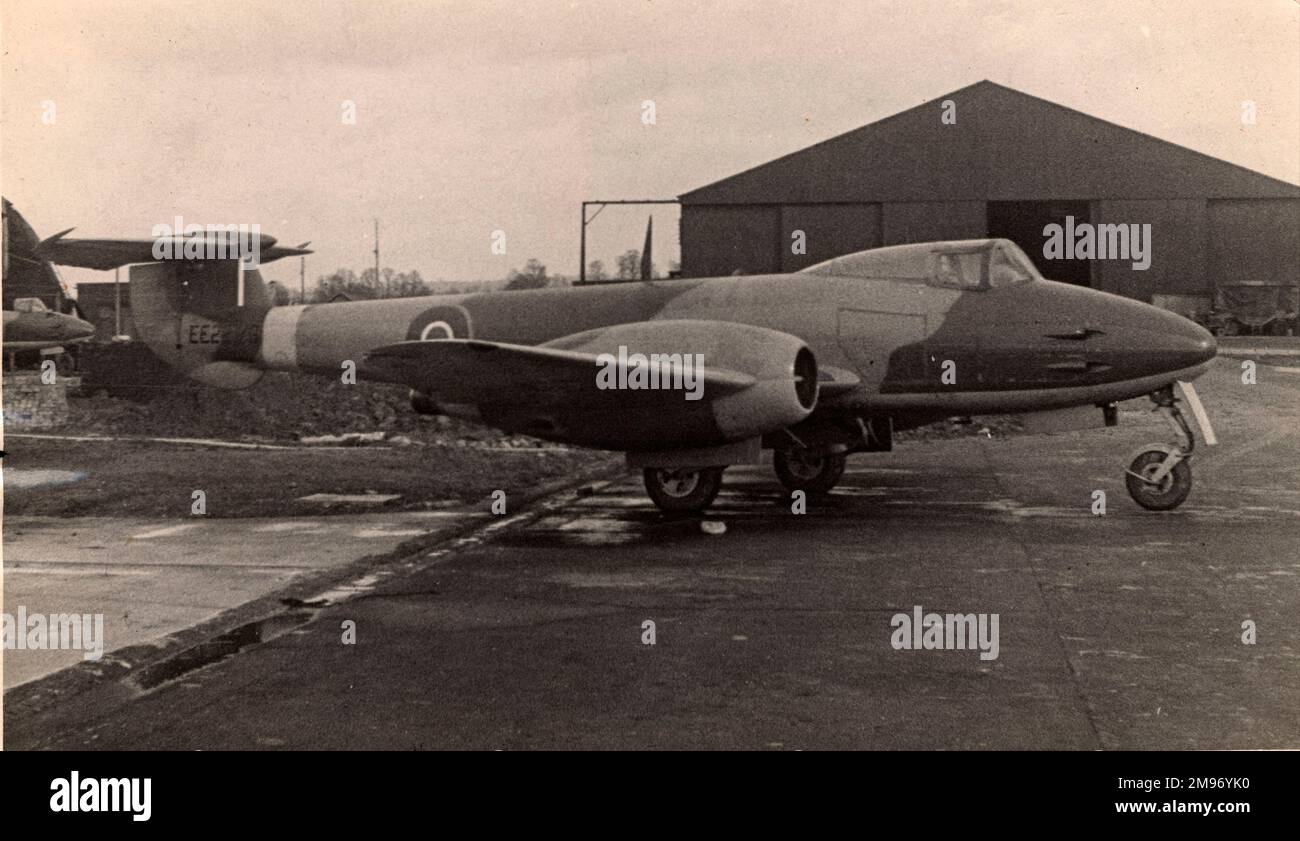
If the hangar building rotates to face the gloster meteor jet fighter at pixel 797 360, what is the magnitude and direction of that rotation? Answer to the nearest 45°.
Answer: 0° — it already faces it

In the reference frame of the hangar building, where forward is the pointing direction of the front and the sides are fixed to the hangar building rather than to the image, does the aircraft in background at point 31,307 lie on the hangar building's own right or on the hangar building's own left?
on the hangar building's own right

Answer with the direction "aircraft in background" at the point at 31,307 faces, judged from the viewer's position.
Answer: facing to the right of the viewer

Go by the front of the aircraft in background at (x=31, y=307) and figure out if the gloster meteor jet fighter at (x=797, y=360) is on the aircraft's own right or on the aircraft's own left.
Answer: on the aircraft's own right

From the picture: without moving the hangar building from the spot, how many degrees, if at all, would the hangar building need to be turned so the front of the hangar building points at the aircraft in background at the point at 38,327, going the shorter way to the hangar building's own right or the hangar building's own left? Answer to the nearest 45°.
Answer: approximately 45° to the hangar building's own right

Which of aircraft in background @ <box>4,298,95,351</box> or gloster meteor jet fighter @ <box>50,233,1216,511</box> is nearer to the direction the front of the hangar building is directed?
the gloster meteor jet fighter

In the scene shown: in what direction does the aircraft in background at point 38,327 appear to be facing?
to the viewer's right

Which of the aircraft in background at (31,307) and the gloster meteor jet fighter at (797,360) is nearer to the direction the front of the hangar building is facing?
the gloster meteor jet fighter

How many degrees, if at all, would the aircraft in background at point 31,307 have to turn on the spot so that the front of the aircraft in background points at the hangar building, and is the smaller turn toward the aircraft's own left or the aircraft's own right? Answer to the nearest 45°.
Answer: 0° — it already faces it

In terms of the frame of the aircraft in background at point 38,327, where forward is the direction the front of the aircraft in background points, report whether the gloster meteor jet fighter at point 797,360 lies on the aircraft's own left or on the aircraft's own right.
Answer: on the aircraft's own right

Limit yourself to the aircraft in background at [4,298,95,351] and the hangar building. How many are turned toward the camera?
1
